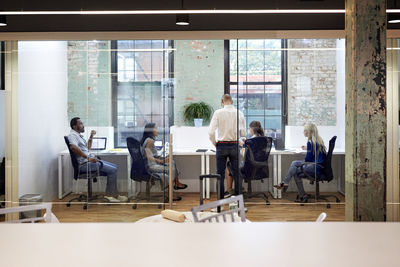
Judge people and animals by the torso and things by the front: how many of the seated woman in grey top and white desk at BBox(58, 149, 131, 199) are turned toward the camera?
1

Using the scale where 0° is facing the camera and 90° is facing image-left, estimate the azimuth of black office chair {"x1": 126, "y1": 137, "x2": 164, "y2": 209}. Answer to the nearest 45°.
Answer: approximately 225°

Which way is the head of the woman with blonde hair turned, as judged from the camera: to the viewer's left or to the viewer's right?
to the viewer's left

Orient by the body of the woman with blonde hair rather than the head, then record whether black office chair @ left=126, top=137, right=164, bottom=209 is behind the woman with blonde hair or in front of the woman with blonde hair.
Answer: in front

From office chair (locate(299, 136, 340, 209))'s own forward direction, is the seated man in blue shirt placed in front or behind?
in front

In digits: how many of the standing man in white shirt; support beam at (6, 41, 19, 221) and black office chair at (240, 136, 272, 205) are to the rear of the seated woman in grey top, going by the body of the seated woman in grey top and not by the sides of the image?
1

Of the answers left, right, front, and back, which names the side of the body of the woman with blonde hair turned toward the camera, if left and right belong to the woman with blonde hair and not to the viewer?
left

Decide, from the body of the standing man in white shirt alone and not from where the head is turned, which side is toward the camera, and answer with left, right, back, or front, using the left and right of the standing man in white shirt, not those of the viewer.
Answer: back

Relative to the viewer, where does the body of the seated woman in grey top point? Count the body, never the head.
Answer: to the viewer's right

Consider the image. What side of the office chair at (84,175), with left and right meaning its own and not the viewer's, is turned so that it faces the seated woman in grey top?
front

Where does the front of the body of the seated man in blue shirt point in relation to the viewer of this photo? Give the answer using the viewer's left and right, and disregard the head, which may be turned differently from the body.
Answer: facing to the right of the viewer

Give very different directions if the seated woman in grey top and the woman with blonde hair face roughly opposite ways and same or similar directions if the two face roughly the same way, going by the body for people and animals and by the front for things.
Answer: very different directions

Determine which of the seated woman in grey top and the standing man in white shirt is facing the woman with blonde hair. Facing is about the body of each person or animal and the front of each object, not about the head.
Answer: the seated woman in grey top
